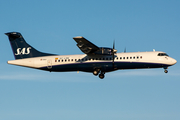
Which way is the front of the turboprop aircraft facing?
to the viewer's right
